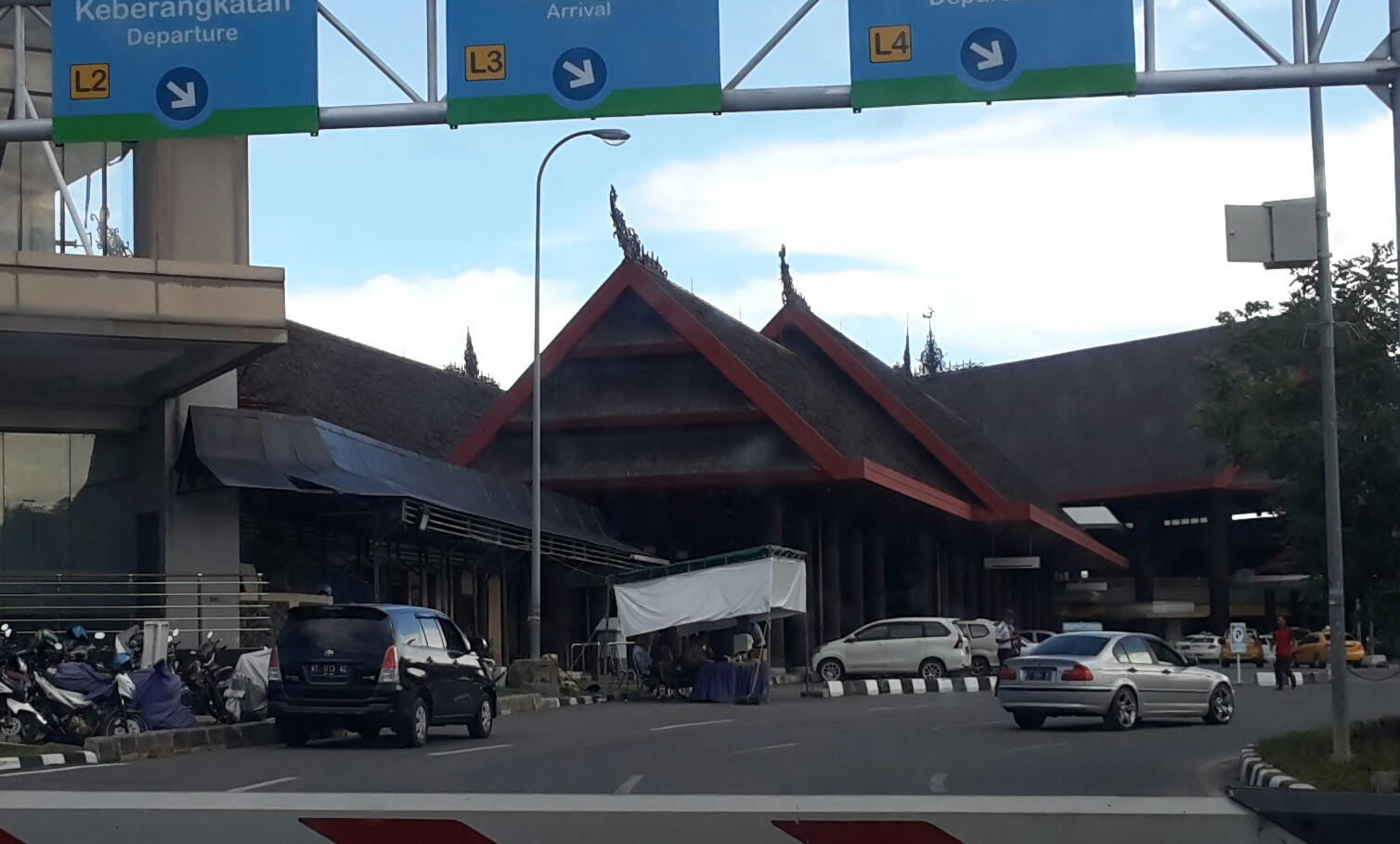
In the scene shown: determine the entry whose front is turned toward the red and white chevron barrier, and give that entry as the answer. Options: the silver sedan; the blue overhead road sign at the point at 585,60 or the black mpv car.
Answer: the blue overhead road sign

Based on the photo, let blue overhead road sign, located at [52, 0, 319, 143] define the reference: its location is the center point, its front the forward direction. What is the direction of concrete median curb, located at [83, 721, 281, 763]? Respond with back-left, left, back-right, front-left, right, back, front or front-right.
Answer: back

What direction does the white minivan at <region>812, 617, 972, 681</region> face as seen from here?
to the viewer's left

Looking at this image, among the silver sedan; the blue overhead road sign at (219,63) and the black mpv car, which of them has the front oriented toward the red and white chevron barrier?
the blue overhead road sign

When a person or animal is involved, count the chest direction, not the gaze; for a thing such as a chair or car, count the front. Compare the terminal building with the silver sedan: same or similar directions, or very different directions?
very different directions

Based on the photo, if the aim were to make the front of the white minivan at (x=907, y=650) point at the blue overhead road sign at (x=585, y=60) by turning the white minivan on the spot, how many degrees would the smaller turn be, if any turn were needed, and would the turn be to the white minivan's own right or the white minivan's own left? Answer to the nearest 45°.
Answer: approximately 90° to the white minivan's own left

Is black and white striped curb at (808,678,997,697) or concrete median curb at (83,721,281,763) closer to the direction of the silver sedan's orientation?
the black and white striped curb

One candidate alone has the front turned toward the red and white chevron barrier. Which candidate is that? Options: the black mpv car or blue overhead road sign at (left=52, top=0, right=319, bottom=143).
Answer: the blue overhead road sign
